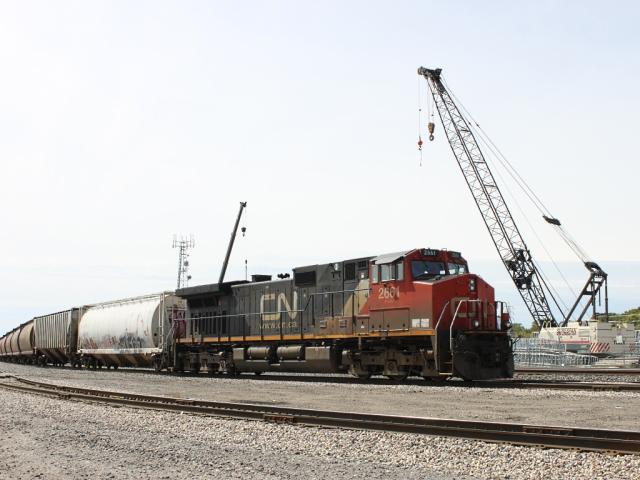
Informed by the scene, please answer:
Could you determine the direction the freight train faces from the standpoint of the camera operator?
facing the viewer and to the right of the viewer

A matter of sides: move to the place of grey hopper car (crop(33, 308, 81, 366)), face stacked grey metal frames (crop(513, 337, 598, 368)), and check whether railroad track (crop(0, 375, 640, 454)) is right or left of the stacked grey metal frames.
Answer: right

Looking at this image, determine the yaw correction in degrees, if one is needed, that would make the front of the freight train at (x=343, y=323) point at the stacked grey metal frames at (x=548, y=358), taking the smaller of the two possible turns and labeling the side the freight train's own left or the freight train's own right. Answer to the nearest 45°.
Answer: approximately 90° to the freight train's own left

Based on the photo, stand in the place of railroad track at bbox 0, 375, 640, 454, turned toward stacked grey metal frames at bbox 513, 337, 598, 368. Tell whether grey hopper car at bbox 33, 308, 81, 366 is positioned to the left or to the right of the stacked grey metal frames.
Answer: left
